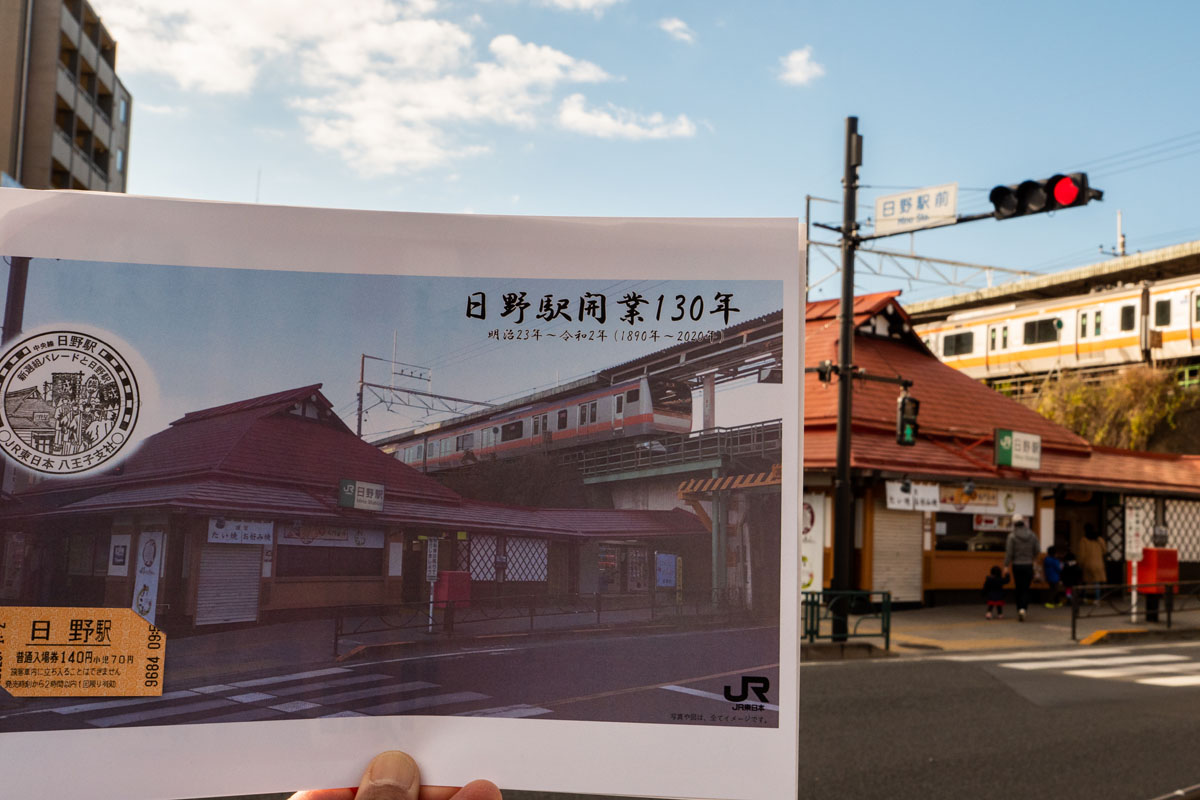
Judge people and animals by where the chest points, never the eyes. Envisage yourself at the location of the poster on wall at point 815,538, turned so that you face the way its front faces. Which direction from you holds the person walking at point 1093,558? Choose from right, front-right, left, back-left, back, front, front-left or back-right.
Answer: back-left

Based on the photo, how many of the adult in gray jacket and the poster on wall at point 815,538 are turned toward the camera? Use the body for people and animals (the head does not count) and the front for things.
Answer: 1

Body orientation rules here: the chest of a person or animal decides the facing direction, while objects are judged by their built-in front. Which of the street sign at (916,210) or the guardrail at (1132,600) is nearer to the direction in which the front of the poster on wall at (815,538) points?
the street sign

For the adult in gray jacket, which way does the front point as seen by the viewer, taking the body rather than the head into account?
away from the camera

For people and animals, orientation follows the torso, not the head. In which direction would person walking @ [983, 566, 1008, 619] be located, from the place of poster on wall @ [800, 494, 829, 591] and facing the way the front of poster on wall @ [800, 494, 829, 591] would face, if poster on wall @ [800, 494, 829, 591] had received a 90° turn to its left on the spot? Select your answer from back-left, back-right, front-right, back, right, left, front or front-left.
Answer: front

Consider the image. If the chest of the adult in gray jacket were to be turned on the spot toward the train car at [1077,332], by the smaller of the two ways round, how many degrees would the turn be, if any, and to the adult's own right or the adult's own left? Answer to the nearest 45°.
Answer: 0° — they already face it

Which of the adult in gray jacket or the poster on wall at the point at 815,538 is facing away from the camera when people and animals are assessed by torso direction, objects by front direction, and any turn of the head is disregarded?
the adult in gray jacket

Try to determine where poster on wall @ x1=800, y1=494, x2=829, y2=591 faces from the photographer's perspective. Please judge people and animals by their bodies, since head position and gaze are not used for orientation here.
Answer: facing the viewer

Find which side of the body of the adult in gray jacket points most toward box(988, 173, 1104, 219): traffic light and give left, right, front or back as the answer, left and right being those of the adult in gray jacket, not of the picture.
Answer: back

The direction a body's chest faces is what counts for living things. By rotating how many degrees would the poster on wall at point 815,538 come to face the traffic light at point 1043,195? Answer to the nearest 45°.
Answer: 0° — it already faces it
